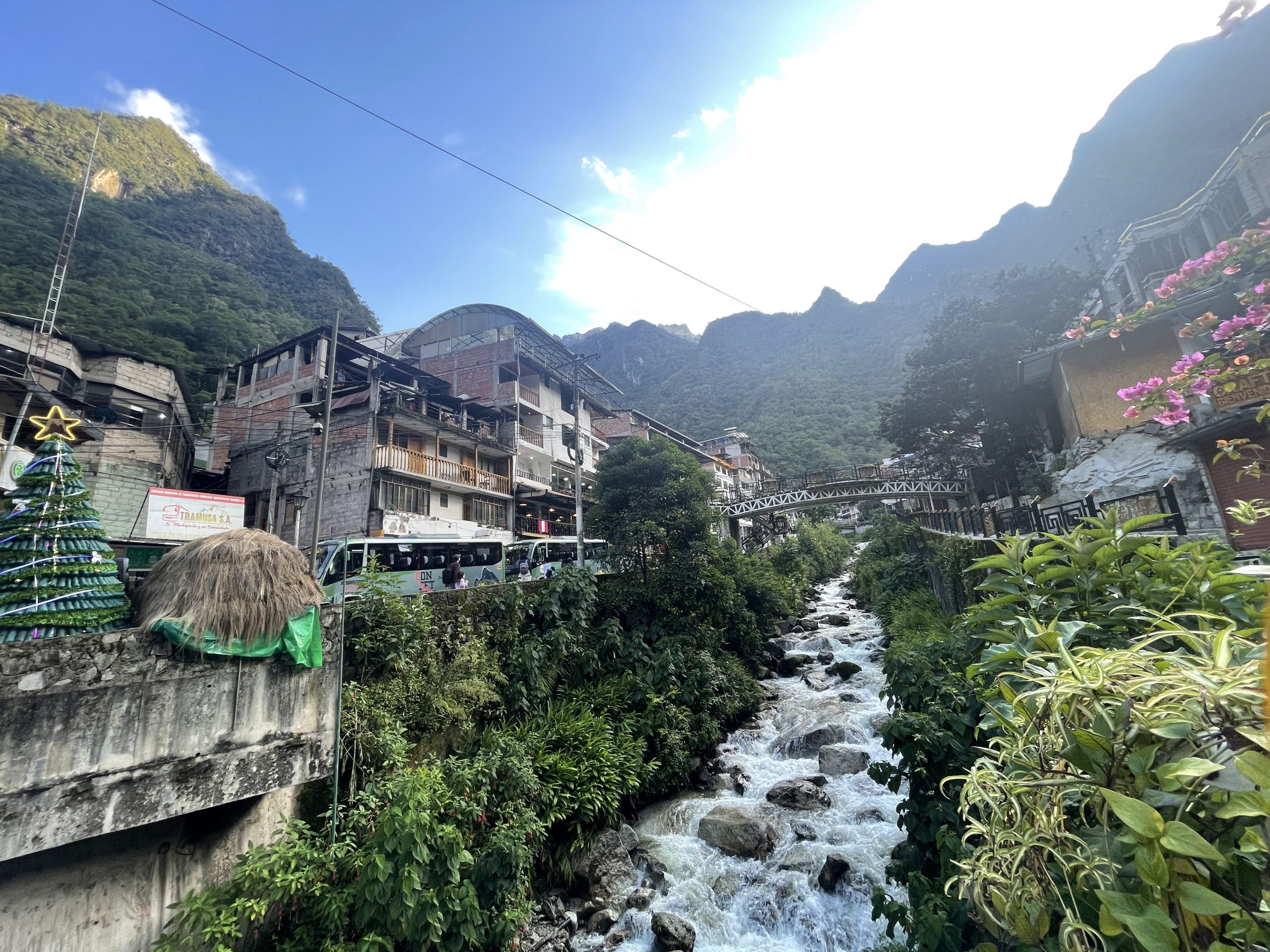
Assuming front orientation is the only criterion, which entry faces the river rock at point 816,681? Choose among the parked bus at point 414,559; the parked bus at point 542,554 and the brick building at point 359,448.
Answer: the brick building

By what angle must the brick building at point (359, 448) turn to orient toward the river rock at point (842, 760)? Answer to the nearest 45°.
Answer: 0° — it already faces it

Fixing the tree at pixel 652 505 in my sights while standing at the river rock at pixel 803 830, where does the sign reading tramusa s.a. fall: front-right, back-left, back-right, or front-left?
front-left

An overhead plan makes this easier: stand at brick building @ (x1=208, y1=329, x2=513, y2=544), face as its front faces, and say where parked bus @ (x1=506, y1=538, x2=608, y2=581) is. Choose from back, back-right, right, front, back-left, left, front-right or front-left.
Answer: front

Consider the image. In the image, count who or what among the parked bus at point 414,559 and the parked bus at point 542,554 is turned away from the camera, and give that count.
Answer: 0

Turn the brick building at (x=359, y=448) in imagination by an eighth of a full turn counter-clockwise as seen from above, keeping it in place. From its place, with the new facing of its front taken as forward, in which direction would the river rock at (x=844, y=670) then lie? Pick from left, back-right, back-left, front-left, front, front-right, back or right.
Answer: front-right

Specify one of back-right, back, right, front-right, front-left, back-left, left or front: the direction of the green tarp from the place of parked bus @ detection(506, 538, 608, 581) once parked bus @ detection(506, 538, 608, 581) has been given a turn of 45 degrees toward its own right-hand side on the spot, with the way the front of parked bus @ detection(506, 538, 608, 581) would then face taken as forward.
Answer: left

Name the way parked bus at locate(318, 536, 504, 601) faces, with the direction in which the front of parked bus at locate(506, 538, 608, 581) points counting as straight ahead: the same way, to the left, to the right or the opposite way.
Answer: the same way

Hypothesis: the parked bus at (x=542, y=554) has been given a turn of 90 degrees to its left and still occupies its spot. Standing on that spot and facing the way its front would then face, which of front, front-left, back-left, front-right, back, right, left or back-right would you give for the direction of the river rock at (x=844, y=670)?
front

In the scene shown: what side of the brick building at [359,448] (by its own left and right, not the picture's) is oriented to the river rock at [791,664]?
front

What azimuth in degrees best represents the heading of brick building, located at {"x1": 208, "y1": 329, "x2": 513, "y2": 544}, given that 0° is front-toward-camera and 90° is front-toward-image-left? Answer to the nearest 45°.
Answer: approximately 315°

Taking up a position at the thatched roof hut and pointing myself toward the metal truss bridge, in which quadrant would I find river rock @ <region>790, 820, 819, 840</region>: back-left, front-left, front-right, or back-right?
front-right

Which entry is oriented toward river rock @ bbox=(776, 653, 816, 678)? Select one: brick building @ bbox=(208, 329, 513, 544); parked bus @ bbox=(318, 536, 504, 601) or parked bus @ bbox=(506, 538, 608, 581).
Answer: the brick building
